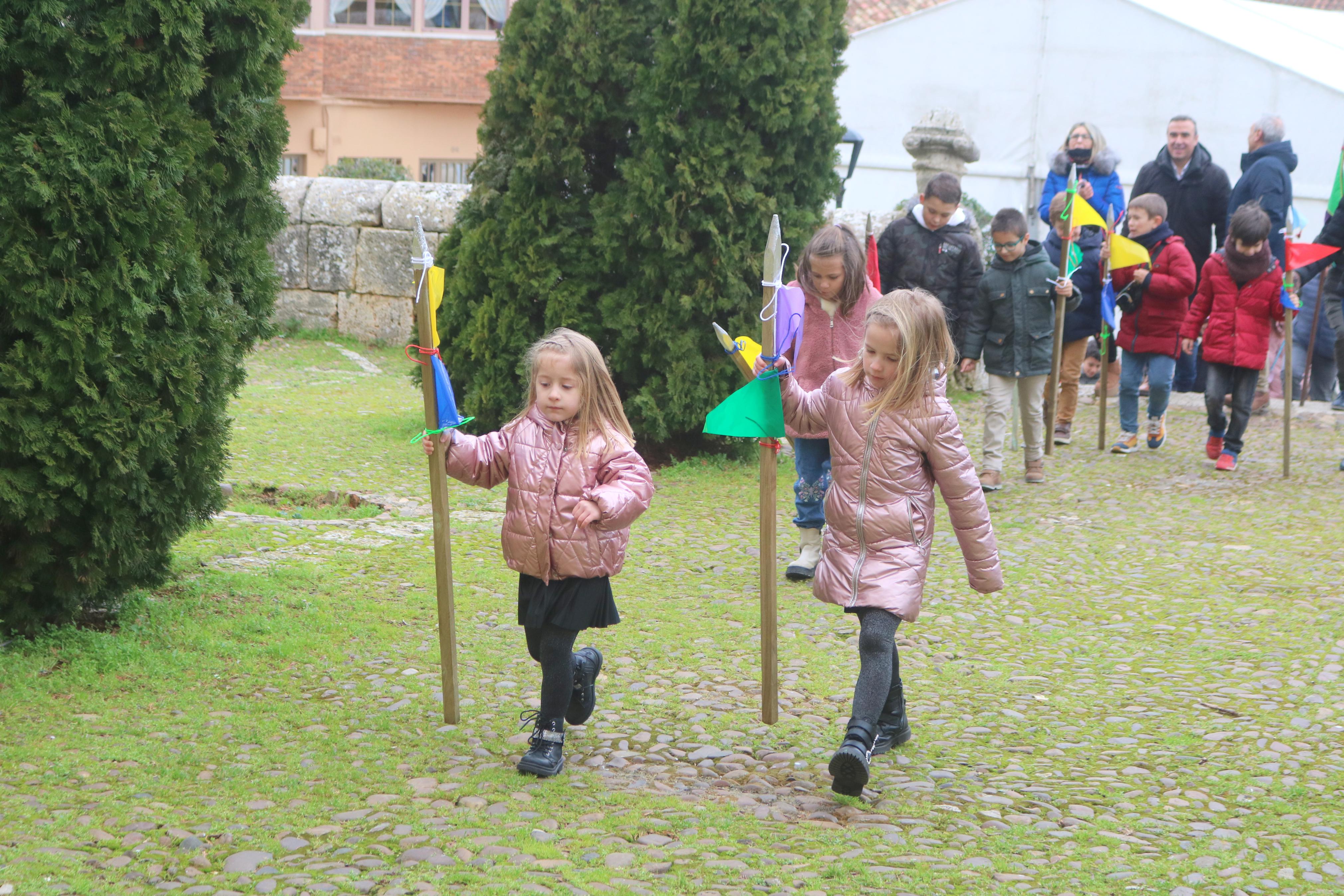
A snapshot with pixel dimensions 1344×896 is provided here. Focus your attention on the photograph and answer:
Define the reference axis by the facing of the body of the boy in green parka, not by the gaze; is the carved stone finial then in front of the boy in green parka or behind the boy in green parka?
behind

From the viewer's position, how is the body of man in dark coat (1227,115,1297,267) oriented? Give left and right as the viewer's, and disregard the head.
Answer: facing to the left of the viewer

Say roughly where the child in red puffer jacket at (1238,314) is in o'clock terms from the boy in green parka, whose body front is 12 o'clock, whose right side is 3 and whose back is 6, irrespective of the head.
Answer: The child in red puffer jacket is roughly at 8 o'clock from the boy in green parka.

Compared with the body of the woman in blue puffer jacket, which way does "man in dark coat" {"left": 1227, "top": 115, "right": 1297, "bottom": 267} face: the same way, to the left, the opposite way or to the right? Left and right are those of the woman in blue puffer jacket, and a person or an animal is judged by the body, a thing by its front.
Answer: to the right

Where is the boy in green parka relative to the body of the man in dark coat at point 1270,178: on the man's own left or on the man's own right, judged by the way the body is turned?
on the man's own left

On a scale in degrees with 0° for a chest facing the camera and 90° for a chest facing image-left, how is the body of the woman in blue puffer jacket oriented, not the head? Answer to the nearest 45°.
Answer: approximately 0°

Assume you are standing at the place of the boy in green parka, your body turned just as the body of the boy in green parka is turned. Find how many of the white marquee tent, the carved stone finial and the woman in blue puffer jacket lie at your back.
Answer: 3
